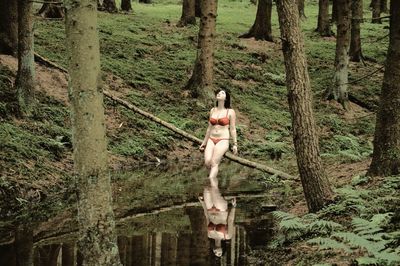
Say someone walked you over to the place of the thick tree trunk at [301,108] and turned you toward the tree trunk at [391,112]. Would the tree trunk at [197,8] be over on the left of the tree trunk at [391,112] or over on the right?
left

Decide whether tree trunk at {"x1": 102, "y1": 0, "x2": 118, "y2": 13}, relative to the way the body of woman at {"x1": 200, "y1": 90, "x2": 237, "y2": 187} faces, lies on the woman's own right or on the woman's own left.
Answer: on the woman's own right

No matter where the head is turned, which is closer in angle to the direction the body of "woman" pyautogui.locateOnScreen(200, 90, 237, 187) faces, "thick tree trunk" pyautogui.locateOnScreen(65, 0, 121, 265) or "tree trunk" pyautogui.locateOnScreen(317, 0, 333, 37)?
the thick tree trunk

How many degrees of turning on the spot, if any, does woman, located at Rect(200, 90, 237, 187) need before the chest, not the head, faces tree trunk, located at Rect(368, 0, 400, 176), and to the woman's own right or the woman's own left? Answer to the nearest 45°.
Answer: approximately 90° to the woman's own left

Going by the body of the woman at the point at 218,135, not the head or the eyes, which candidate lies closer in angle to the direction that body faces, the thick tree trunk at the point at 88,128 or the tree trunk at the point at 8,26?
the thick tree trunk

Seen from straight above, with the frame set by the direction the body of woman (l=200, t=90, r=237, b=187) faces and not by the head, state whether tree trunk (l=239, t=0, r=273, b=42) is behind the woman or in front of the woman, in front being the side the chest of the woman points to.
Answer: behind

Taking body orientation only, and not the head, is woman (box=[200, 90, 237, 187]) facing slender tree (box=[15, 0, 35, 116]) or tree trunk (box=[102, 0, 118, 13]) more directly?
the slender tree

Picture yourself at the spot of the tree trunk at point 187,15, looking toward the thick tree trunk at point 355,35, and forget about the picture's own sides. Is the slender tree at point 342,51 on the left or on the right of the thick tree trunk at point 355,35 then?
right

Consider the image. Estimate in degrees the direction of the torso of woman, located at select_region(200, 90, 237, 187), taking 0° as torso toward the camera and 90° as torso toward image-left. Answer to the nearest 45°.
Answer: approximately 45°

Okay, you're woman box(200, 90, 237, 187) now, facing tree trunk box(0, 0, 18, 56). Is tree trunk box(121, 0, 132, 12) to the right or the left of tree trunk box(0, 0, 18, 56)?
right

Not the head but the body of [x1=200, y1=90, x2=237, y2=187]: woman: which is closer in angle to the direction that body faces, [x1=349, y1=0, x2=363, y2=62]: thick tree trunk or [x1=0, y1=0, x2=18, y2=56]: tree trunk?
the tree trunk
